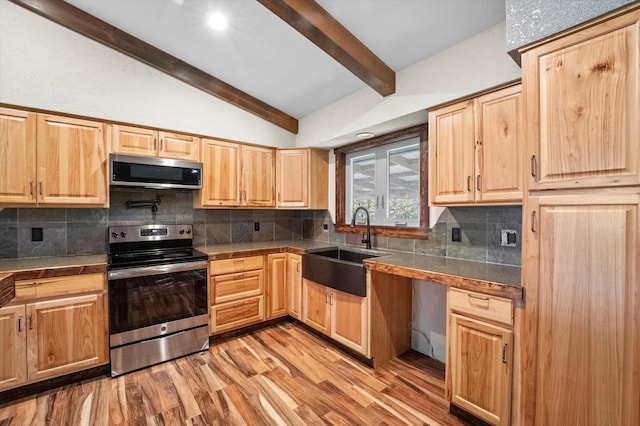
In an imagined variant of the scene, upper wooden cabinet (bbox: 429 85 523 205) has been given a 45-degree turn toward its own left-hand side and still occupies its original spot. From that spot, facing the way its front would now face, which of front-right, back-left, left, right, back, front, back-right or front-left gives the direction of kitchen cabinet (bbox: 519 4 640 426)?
front-left

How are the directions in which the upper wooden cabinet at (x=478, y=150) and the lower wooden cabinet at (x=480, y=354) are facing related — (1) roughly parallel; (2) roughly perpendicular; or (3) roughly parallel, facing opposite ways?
roughly parallel

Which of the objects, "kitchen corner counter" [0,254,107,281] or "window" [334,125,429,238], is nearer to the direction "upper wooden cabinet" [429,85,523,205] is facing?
the kitchen corner counter

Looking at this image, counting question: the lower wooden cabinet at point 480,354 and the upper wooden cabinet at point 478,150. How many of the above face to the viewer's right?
0

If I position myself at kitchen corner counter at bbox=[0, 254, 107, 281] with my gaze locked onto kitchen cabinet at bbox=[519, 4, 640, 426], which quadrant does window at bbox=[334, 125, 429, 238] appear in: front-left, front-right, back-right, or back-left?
front-left

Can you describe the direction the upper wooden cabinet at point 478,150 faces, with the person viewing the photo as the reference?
facing the viewer and to the left of the viewer

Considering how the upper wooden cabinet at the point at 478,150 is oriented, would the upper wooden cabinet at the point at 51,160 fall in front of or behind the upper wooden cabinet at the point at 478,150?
in front
